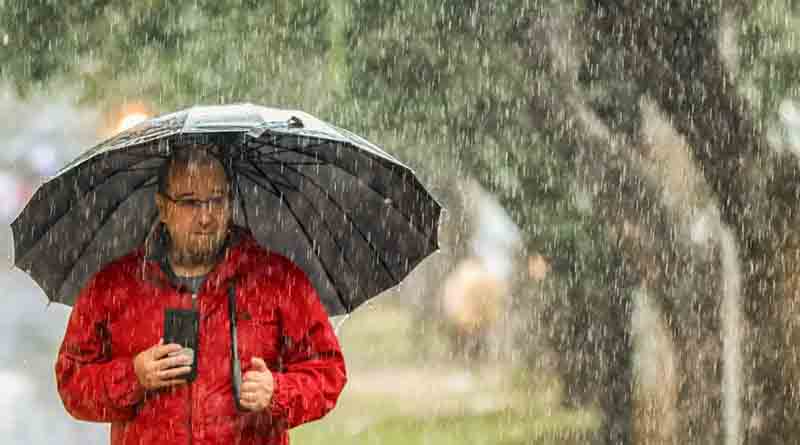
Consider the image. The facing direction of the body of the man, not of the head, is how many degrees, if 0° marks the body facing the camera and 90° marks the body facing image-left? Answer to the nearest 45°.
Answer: approximately 0°

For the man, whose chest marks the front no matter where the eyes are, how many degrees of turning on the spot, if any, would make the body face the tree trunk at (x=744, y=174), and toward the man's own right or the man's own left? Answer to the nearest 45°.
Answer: approximately 135° to the man's own left
